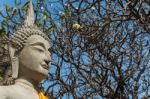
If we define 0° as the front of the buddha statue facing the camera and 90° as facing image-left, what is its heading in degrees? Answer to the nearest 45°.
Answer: approximately 315°
